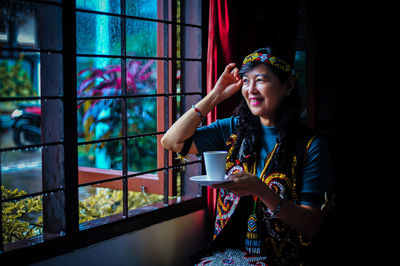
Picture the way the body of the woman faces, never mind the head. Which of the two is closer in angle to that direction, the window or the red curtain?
the window

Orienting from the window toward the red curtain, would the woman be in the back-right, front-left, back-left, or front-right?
front-right

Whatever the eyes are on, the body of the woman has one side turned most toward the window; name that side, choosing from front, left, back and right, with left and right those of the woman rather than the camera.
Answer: right

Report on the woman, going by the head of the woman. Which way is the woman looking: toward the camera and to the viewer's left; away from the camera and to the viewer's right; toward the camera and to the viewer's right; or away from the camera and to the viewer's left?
toward the camera and to the viewer's left

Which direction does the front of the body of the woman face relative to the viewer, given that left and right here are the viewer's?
facing the viewer and to the left of the viewer

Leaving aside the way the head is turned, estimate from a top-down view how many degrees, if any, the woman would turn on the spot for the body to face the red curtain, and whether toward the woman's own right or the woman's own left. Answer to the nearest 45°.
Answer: approximately 135° to the woman's own right
